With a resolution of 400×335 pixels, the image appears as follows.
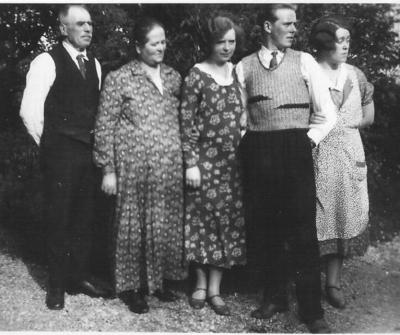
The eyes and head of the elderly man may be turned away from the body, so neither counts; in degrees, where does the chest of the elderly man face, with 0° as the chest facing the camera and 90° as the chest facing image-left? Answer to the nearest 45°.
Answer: approximately 315°

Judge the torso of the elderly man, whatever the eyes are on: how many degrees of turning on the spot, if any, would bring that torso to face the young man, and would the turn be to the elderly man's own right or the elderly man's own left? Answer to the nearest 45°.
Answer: approximately 45° to the elderly man's own left

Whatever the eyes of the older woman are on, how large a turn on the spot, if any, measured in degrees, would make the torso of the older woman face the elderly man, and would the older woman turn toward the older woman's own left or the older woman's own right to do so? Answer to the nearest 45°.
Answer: approximately 135° to the older woman's own right

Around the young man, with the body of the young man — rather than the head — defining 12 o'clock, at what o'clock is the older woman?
The older woman is roughly at 3 o'clock from the young man.

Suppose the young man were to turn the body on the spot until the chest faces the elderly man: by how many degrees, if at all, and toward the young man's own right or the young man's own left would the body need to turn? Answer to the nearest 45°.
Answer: approximately 90° to the young man's own right

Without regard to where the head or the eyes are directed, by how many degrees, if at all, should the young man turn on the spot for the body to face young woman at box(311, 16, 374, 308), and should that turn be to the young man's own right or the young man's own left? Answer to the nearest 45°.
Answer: approximately 135° to the young man's own left

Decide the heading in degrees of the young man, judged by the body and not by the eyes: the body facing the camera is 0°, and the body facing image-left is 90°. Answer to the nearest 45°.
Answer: approximately 0°
